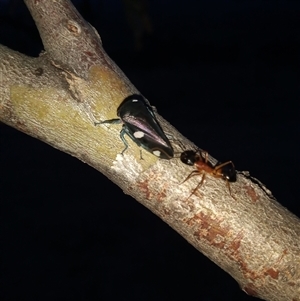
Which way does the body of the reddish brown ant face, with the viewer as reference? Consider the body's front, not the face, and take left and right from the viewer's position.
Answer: facing to the left of the viewer
